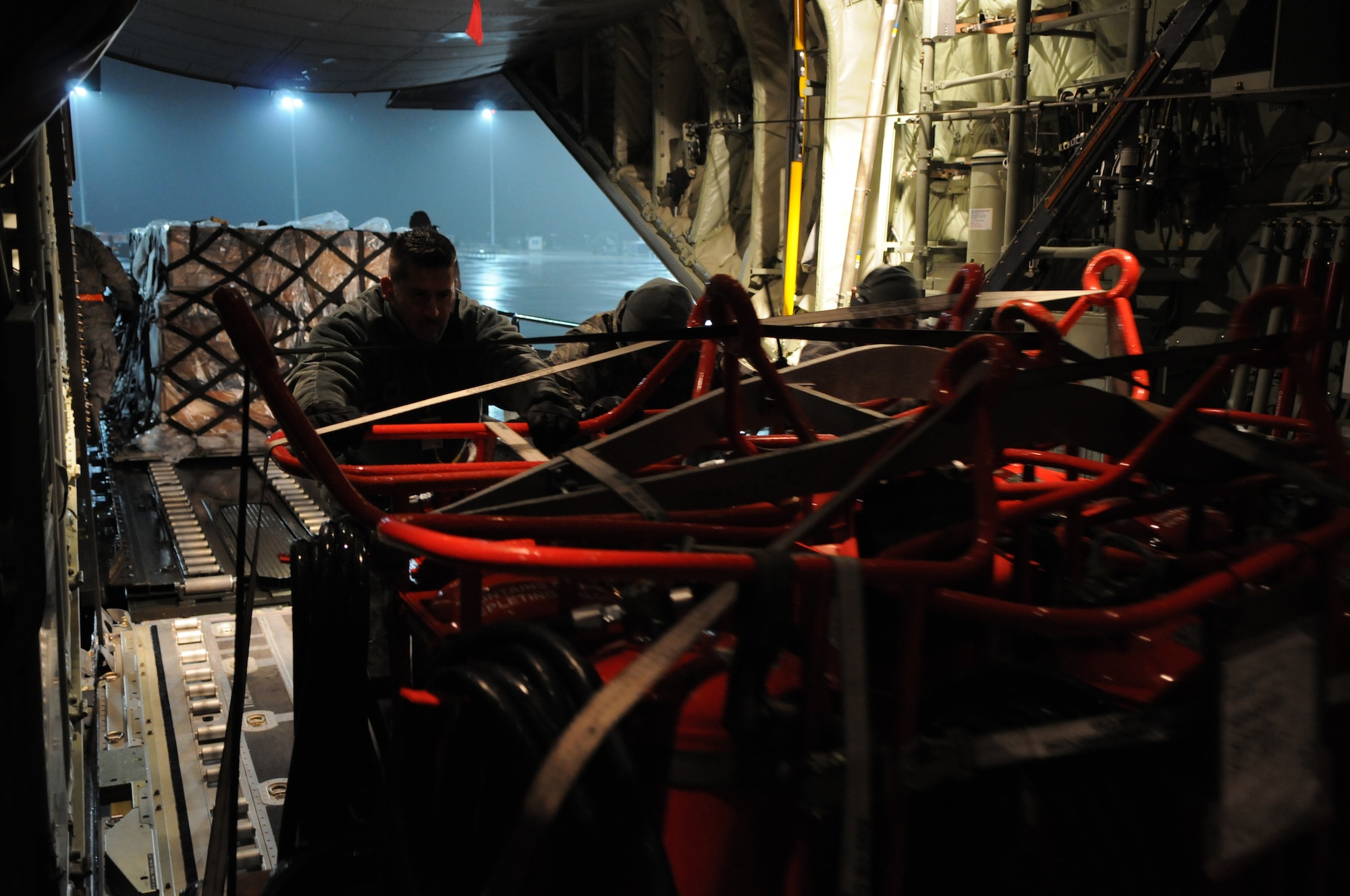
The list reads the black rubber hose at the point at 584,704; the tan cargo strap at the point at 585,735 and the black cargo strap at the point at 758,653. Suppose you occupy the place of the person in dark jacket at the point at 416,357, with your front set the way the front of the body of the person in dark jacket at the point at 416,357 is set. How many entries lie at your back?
0

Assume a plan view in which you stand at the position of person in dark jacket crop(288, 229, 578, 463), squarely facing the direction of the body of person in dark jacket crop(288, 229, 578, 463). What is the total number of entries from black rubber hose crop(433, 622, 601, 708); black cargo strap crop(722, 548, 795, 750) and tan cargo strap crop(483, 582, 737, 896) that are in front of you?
3

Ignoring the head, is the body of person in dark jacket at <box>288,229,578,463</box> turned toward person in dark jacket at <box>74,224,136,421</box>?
no

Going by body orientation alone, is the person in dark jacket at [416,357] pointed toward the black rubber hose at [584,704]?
yes

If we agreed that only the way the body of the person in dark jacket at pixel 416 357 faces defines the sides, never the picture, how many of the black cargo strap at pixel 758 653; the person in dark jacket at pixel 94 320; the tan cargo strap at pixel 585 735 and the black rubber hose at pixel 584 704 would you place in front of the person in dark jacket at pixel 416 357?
3

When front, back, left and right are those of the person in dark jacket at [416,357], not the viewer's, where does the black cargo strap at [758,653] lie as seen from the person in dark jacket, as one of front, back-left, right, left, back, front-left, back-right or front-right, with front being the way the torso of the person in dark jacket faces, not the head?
front

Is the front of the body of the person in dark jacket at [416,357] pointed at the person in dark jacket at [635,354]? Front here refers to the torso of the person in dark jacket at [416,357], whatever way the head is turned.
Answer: no

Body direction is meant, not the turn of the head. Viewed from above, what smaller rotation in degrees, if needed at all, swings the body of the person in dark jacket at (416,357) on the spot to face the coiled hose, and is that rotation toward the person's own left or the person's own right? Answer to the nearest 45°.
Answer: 0° — they already face it

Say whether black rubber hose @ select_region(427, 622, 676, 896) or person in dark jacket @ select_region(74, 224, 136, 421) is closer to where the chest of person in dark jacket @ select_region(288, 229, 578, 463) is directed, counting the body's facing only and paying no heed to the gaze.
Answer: the black rubber hose

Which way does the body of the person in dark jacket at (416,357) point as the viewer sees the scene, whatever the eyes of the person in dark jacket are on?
toward the camera

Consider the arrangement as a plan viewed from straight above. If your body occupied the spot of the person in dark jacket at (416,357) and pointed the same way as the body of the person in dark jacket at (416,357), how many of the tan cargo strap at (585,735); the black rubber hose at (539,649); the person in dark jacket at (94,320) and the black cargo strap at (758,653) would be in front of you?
3

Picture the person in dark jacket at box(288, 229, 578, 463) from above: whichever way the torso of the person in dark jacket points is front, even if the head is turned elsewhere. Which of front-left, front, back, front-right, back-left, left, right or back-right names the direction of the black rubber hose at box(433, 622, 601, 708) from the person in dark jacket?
front
